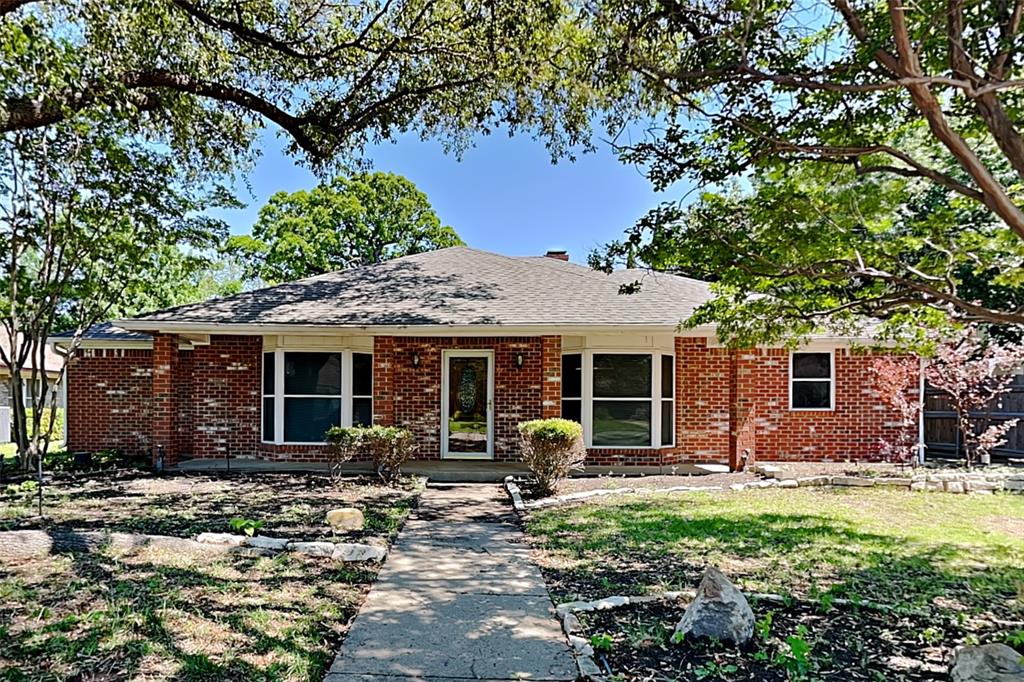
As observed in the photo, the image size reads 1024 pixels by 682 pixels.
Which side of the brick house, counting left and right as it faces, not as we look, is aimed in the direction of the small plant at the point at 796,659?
front

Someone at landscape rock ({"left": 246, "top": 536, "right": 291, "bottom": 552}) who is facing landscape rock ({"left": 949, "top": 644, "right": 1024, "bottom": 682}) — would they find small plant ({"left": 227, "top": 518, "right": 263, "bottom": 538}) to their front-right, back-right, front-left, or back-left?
back-left

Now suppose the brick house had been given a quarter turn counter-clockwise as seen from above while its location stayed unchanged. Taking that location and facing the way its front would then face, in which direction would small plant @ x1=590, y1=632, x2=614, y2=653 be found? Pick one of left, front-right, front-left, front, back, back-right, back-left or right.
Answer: right

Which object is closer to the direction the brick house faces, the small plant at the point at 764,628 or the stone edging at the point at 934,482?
the small plant

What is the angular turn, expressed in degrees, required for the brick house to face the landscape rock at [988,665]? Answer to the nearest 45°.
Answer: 0° — it already faces it

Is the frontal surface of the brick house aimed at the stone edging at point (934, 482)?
no

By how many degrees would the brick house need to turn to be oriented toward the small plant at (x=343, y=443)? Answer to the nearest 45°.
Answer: approximately 45° to its right

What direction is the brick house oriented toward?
toward the camera

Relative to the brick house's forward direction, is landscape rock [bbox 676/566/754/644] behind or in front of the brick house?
in front

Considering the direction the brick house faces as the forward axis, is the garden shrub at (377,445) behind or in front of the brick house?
in front

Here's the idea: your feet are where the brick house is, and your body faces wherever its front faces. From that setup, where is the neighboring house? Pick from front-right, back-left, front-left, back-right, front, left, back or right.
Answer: back-right

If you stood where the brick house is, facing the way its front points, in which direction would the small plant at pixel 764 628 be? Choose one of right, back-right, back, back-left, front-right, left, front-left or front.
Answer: front
